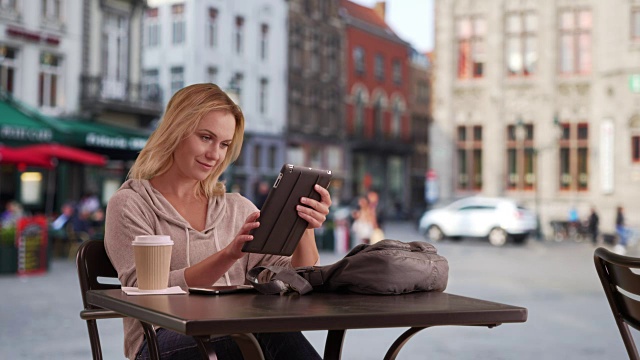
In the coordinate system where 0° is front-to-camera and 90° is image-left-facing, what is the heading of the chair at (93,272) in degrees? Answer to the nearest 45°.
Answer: approximately 315°

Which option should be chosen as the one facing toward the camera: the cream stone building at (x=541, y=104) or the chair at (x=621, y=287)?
the cream stone building

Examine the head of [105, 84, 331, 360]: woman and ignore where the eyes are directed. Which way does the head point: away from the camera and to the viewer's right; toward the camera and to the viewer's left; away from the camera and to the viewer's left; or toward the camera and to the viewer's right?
toward the camera and to the viewer's right

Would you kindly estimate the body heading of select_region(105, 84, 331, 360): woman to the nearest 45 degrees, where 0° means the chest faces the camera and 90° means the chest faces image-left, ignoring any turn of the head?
approximately 315°

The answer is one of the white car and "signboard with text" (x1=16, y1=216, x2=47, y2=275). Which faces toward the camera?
the signboard with text

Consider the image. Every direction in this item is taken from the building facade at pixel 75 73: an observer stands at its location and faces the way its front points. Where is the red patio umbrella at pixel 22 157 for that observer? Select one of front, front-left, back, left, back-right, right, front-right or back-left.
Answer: front-right

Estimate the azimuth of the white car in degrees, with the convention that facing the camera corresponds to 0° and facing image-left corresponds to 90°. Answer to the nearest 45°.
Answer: approximately 135°

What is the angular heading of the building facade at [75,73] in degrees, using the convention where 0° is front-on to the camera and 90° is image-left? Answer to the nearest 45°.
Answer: approximately 315°

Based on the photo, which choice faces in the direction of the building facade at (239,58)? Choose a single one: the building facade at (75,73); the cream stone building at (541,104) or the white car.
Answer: the white car

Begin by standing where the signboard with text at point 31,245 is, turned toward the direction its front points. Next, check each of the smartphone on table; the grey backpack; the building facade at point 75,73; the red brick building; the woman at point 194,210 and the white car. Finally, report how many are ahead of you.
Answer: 3

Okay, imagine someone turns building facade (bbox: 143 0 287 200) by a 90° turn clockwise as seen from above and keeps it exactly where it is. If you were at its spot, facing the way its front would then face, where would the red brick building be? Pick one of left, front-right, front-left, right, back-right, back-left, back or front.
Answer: back

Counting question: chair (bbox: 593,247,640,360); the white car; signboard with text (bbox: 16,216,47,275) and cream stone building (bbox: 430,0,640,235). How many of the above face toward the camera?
2

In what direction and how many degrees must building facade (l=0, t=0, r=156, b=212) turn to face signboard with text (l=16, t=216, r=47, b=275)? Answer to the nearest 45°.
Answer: approximately 45° to its right

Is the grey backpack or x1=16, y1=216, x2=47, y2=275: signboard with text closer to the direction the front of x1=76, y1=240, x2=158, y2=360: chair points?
the grey backpack

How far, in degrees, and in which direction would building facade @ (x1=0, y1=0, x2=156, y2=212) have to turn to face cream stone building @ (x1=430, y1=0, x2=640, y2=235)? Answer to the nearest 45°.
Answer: approximately 45° to its left

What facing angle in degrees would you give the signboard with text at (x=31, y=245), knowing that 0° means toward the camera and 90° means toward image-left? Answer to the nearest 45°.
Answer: approximately 0°

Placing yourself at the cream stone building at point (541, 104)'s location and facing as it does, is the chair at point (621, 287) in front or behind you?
in front
